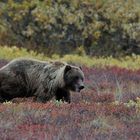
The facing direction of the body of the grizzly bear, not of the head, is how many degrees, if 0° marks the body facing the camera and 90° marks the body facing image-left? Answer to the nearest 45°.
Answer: approximately 270°
